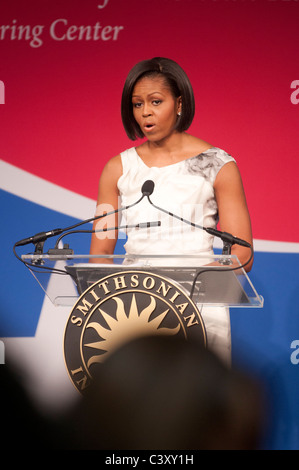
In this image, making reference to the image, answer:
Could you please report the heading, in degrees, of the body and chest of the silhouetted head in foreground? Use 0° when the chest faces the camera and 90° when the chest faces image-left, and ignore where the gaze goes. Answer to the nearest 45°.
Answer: approximately 180°

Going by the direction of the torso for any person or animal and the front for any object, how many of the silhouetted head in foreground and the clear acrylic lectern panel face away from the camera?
1

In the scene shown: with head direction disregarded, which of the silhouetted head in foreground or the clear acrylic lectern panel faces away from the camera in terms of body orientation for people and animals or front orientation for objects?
the silhouetted head in foreground

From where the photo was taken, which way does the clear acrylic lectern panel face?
toward the camera

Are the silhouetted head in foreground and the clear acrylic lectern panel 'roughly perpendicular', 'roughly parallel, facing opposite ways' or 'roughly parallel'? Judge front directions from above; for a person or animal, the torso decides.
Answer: roughly parallel, facing opposite ways
